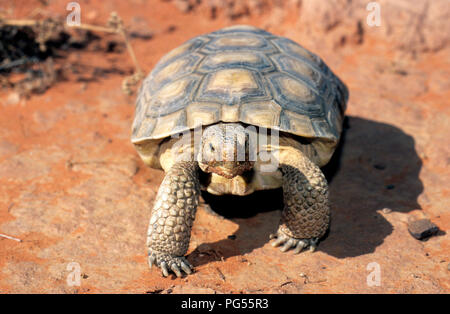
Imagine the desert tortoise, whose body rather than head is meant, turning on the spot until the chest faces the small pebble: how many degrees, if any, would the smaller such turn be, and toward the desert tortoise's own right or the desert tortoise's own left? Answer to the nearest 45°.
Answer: approximately 90° to the desert tortoise's own left

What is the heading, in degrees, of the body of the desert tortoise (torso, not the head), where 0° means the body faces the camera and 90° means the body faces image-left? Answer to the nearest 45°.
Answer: approximately 0°
